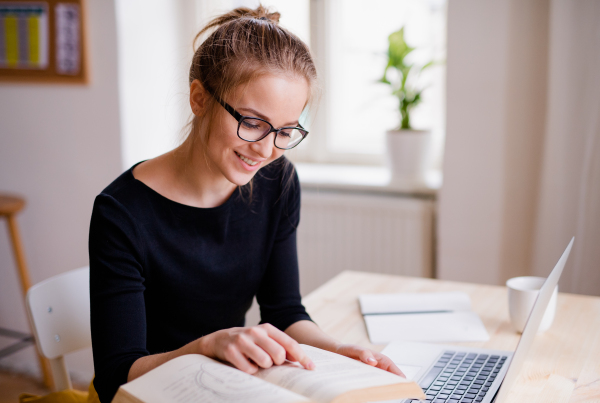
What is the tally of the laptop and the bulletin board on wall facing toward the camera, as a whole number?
1

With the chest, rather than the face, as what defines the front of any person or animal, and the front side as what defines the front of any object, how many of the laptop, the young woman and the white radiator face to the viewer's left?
1

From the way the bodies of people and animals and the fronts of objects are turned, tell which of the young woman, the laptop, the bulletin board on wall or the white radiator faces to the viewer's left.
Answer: the laptop

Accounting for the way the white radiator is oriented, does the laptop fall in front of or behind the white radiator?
in front

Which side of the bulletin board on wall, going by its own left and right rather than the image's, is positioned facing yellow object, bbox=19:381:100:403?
front

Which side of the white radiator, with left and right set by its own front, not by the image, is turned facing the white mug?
front

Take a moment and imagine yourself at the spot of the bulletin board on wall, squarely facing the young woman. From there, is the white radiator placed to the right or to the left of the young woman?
left

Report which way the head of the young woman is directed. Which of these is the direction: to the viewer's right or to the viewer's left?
to the viewer's right

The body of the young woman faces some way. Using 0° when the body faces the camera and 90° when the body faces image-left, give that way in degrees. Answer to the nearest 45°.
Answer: approximately 315°

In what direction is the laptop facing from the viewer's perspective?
to the viewer's left

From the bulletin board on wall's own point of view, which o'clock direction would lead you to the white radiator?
The white radiator is roughly at 10 o'clock from the bulletin board on wall.
